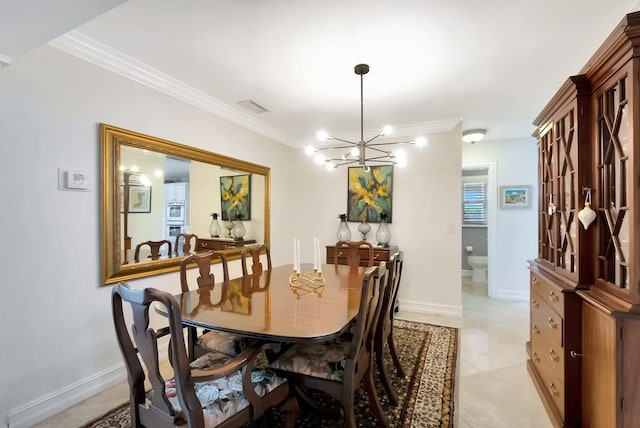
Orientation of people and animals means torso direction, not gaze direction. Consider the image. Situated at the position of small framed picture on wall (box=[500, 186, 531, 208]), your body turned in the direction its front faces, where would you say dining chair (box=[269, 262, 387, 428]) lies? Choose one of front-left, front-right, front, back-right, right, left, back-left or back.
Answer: front

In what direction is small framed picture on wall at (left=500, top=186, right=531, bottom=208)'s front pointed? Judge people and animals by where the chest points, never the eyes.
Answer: toward the camera

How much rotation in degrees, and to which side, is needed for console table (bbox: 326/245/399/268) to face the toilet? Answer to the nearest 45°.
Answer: approximately 135° to its left

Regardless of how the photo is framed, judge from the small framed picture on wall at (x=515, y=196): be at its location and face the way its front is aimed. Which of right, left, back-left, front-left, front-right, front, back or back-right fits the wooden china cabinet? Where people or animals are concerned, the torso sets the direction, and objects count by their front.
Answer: front

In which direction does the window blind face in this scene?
toward the camera

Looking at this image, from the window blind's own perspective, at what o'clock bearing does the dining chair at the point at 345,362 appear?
The dining chair is roughly at 12 o'clock from the window blind.

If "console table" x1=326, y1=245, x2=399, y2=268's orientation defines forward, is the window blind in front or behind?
behind

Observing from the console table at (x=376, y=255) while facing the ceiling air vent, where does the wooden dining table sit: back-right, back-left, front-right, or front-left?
front-left

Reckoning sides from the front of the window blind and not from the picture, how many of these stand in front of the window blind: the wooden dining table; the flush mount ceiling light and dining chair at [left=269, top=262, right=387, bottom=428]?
3

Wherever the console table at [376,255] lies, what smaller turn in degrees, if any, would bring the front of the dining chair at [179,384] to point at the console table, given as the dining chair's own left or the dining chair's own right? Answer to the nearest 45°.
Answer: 0° — it already faces it

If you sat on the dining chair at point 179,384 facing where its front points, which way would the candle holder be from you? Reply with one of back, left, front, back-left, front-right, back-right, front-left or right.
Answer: front

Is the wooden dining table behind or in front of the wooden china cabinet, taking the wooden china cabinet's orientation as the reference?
in front

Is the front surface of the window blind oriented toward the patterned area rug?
yes

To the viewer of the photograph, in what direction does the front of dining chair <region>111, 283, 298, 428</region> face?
facing away from the viewer and to the right of the viewer

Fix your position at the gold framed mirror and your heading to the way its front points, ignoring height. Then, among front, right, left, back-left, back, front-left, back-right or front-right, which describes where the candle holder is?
front

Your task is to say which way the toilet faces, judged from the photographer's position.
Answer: facing to the left of the viewer
